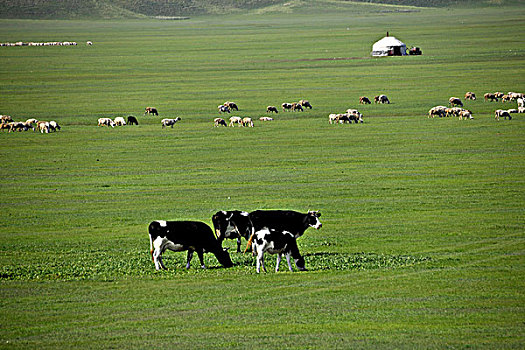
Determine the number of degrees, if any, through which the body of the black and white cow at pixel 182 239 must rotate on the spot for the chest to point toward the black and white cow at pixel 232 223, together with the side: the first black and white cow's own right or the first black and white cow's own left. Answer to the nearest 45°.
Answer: approximately 45° to the first black and white cow's own left

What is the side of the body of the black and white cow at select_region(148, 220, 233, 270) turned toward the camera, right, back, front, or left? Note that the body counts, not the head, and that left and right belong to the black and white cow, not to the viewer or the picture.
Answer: right

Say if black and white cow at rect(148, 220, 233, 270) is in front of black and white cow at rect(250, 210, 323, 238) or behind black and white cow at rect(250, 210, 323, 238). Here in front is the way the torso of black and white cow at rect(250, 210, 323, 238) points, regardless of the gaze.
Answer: behind

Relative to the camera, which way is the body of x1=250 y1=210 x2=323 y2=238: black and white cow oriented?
to the viewer's right

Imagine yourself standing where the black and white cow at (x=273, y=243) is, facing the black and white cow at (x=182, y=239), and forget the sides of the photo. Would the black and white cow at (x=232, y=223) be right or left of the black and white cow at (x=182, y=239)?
right

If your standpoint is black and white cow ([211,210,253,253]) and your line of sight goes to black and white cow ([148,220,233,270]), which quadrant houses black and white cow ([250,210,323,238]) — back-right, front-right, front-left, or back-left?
back-left

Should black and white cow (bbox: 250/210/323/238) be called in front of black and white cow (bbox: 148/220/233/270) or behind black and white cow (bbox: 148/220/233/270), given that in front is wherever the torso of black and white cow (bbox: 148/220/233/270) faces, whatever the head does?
in front
